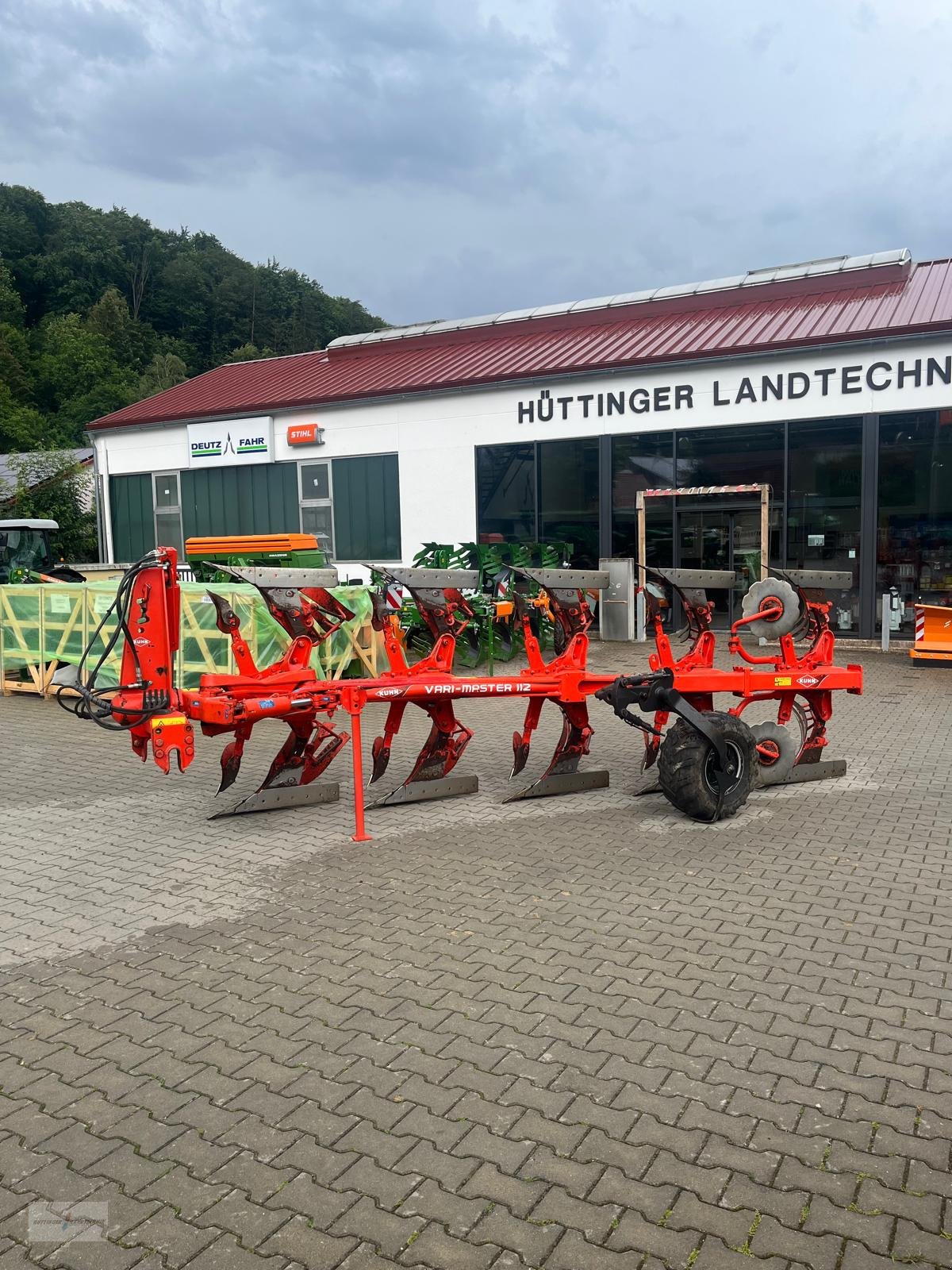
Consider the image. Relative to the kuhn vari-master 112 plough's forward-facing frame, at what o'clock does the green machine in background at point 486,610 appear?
The green machine in background is roughly at 3 o'clock from the kuhn vari-master 112 plough.

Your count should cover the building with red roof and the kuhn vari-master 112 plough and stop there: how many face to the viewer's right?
0

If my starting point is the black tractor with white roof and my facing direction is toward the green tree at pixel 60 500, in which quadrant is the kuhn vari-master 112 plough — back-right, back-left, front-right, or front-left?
back-right

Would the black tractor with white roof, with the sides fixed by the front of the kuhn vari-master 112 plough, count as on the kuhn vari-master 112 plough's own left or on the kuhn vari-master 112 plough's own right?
on the kuhn vari-master 112 plough's own right

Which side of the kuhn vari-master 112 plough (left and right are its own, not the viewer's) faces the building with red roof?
right

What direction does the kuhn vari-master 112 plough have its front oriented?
to the viewer's left

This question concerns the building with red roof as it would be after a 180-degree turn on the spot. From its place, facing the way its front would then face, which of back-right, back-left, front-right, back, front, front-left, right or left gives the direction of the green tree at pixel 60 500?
left

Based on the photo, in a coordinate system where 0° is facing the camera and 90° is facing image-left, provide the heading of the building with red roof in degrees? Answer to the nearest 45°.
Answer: approximately 45°
